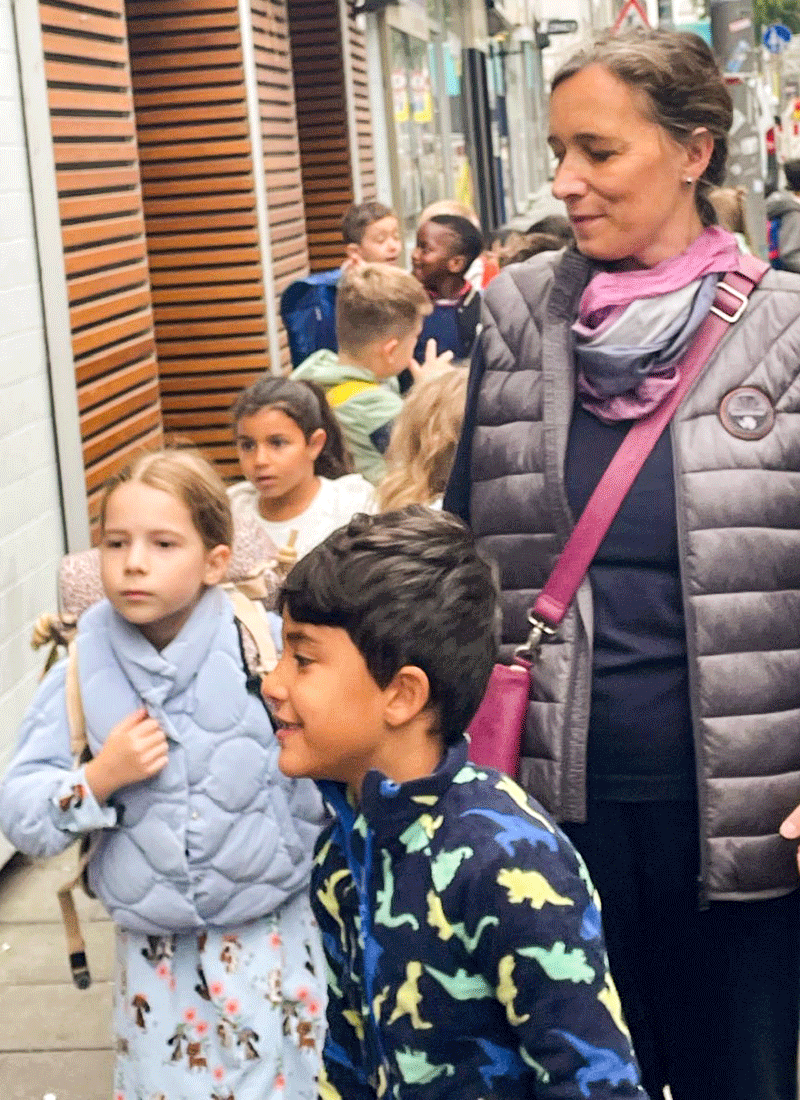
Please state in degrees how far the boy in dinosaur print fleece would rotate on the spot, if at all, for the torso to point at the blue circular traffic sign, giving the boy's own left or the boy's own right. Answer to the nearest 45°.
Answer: approximately 135° to the boy's own right

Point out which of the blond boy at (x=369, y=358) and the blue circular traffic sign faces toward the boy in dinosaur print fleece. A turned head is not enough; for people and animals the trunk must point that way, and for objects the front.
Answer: the blue circular traffic sign

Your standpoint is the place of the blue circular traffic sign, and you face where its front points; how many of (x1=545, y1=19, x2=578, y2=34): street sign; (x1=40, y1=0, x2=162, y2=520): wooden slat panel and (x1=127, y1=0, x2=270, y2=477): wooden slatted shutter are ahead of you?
2

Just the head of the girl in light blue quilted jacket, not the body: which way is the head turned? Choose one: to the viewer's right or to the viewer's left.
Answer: to the viewer's left

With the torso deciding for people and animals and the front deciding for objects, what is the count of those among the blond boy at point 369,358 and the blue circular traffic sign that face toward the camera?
1

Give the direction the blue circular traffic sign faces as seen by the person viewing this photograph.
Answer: facing the viewer

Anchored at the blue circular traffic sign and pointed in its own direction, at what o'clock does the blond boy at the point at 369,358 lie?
The blond boy is roughly at 12 o'clock from the blue circular traffic sign.

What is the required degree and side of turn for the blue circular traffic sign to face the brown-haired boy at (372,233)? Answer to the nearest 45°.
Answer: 0° — it already faces them

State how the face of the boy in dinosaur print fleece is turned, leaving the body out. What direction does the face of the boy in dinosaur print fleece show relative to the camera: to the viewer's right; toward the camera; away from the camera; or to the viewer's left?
to the viewer's left

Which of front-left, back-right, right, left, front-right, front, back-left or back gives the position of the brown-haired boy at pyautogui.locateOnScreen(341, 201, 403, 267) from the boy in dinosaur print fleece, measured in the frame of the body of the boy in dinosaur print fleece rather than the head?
back-right

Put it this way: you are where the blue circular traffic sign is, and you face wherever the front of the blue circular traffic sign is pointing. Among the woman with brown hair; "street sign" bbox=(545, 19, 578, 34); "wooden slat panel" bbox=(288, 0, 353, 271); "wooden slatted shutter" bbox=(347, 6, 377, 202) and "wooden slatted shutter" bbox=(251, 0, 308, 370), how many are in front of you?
4

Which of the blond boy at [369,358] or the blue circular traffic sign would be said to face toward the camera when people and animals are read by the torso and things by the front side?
the blue circular traffic sign

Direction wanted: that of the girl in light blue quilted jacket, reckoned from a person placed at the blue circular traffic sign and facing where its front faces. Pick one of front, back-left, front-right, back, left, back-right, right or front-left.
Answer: front

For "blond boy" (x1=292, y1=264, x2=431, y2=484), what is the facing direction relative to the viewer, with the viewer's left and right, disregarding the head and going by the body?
facing away from the viewer and to the right of the viewer

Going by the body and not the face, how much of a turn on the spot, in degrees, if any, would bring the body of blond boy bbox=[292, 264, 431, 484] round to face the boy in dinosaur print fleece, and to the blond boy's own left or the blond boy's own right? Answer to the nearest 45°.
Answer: approximately 135° to the blond boy's own right

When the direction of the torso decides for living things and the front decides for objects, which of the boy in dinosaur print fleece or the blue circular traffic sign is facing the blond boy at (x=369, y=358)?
the blue circular traffic sign
